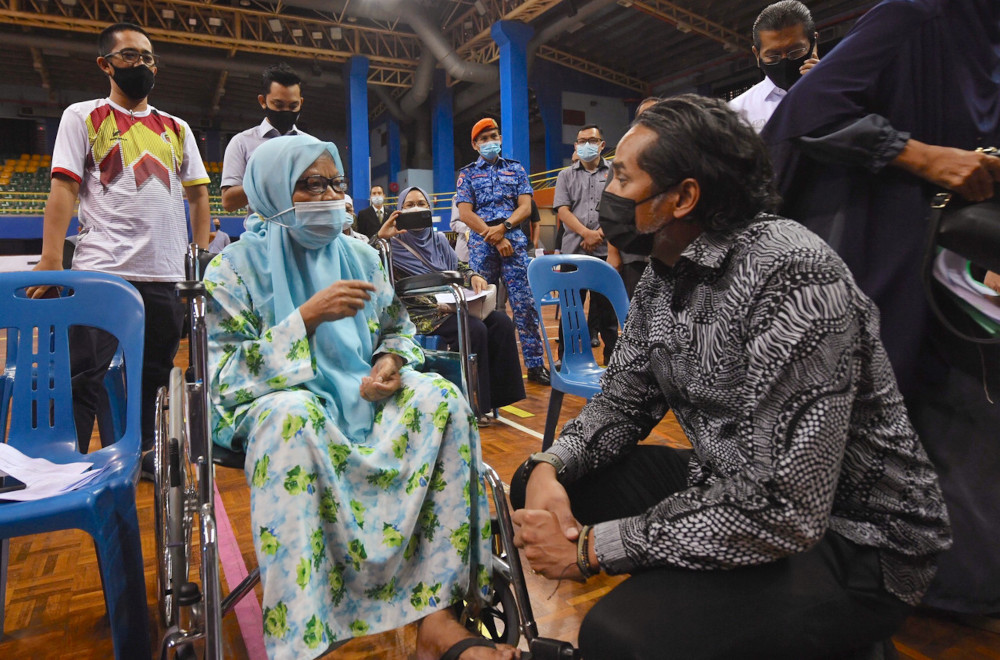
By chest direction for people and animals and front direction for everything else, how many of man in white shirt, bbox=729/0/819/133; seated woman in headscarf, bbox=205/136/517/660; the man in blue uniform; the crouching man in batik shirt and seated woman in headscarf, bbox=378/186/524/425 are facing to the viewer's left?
1

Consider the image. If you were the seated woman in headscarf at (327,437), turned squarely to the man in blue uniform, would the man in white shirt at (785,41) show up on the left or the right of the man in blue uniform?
right

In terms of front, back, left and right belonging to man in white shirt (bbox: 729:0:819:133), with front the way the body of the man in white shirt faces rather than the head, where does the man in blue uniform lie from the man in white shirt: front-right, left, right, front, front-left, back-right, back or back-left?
back-right

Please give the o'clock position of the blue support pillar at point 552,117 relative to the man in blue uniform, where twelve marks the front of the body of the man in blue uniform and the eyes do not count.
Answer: The blue support pillar is roughly at 6 o'clock from the man in blue uniform.

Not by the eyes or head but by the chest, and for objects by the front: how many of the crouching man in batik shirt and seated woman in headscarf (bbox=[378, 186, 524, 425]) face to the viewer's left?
1

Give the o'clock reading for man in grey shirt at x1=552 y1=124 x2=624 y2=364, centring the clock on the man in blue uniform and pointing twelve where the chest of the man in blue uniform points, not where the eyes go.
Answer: The man in grey shirt is roughly at 8 o'clock from the man in blue uniform.

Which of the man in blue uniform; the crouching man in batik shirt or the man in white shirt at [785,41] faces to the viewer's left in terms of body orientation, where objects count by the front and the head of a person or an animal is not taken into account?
the crouching man in batik shirt

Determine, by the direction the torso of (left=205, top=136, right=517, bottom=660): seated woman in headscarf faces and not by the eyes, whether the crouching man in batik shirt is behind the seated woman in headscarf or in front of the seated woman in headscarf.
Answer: in front

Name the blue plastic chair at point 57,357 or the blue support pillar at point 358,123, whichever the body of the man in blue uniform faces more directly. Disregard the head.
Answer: the blue plastic chair

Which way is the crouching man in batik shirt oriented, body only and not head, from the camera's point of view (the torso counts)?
to the viewer's left

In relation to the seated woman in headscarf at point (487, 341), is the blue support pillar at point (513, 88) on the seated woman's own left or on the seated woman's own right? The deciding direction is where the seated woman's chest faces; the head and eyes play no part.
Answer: on the seated woman's own left

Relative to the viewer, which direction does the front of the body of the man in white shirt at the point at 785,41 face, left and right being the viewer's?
facing the viewer

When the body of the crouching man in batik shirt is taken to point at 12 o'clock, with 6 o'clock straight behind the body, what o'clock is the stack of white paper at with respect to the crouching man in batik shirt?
The stack of white paper is roughly at 12 o'clock from the crouching man in batik shirt.

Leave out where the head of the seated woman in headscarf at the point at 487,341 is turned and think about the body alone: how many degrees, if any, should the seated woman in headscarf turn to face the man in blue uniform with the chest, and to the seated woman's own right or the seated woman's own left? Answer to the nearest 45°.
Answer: approximately 135° to the seated woman's own left

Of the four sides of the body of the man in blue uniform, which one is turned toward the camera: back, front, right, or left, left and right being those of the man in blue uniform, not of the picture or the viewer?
front

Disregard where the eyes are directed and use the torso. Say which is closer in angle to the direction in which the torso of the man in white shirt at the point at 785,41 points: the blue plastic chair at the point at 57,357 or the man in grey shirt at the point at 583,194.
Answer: the blue plastic chair
